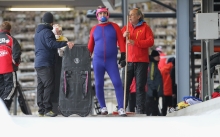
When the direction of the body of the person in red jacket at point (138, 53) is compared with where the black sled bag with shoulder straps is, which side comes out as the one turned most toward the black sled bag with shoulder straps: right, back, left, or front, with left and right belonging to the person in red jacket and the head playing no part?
front

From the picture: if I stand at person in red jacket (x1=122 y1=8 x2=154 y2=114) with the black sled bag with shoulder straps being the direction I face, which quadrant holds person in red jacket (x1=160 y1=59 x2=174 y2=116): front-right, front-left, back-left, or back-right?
back-right

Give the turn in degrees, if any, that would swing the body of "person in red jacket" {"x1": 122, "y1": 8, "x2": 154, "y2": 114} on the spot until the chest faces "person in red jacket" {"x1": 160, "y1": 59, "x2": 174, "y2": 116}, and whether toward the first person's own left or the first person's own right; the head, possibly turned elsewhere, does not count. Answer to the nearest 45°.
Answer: approximately 135° to the first person's own right

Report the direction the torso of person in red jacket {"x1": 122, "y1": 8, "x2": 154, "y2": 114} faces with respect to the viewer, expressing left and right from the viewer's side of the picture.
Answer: facing the viewer and to the left of the viewer

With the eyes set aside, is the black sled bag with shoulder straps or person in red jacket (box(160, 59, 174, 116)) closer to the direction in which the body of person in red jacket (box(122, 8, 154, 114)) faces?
the black sled bag with shoulder straps

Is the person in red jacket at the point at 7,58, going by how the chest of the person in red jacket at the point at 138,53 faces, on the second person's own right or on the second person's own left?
on the second person's own right
